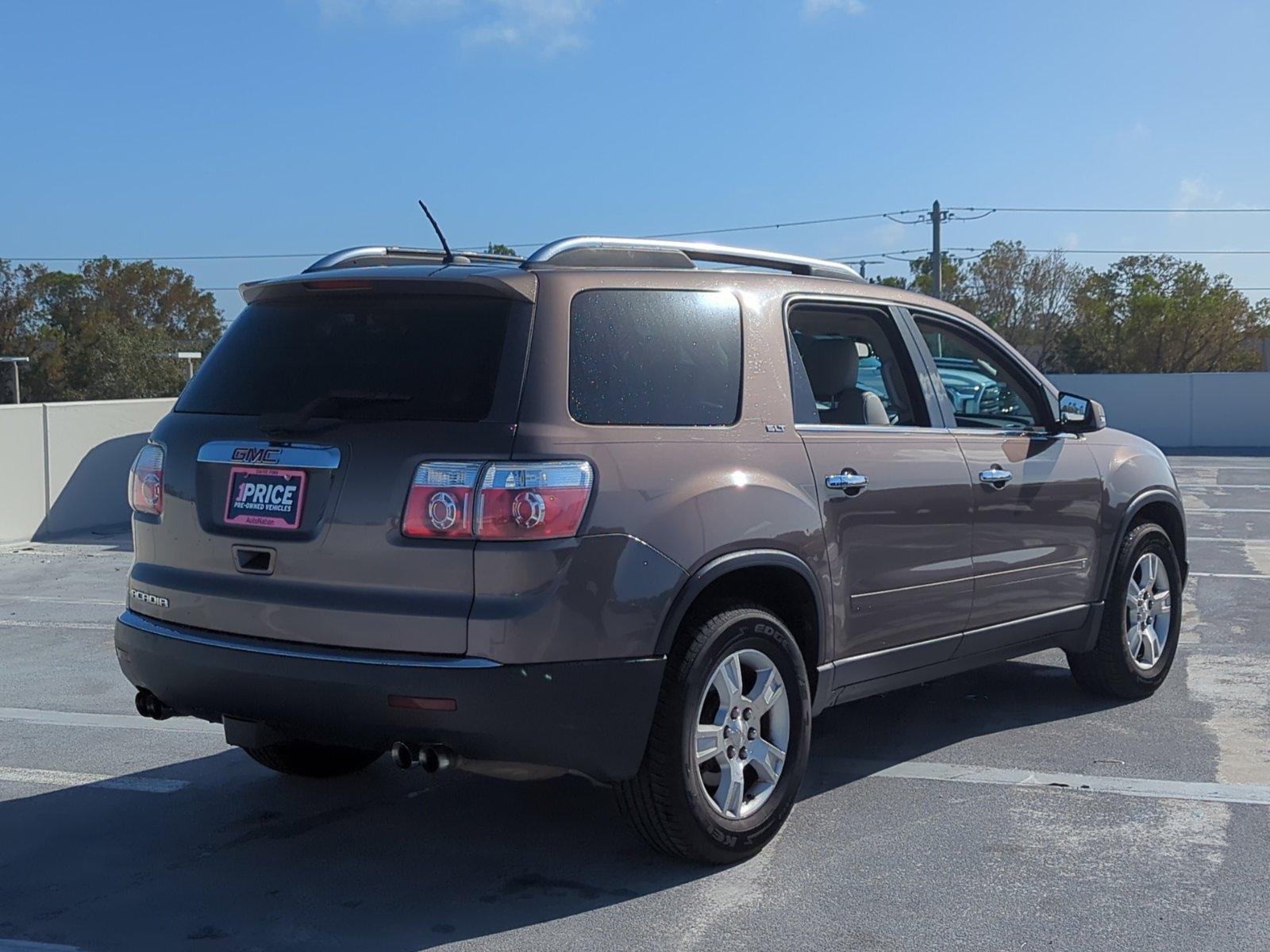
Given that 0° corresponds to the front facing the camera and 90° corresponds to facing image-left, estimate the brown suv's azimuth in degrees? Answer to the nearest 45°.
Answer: approximately 225°
